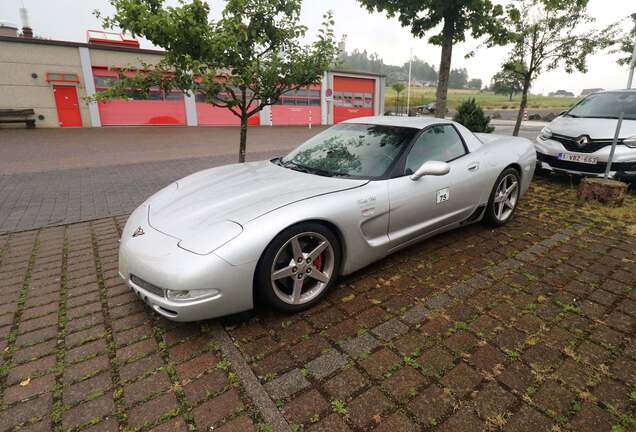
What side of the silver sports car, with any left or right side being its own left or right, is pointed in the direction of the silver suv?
back

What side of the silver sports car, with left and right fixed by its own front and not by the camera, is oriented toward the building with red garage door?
right

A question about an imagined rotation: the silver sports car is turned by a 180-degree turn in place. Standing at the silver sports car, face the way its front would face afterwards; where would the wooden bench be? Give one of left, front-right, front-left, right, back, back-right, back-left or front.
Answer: left

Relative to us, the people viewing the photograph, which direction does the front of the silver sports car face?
facing the viewer and to the left of the viewer

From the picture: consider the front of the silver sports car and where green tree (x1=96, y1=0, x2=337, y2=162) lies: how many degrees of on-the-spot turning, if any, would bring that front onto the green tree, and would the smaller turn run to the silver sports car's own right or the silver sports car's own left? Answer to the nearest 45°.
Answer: approximately 90° to the silver sports car's own right

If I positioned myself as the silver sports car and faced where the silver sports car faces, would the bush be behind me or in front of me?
behind
